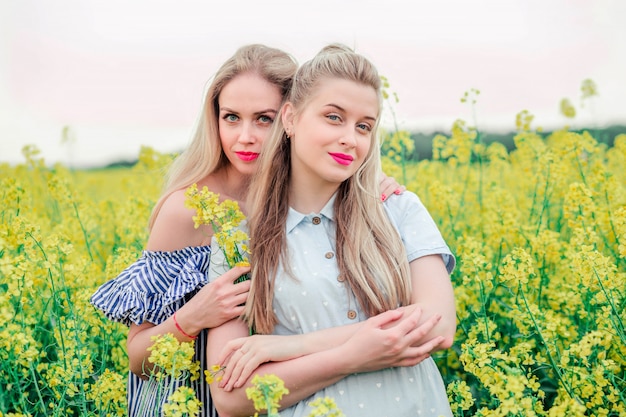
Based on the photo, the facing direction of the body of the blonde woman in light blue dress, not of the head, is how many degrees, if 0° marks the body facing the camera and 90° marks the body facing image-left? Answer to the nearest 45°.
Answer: approximately 0°
